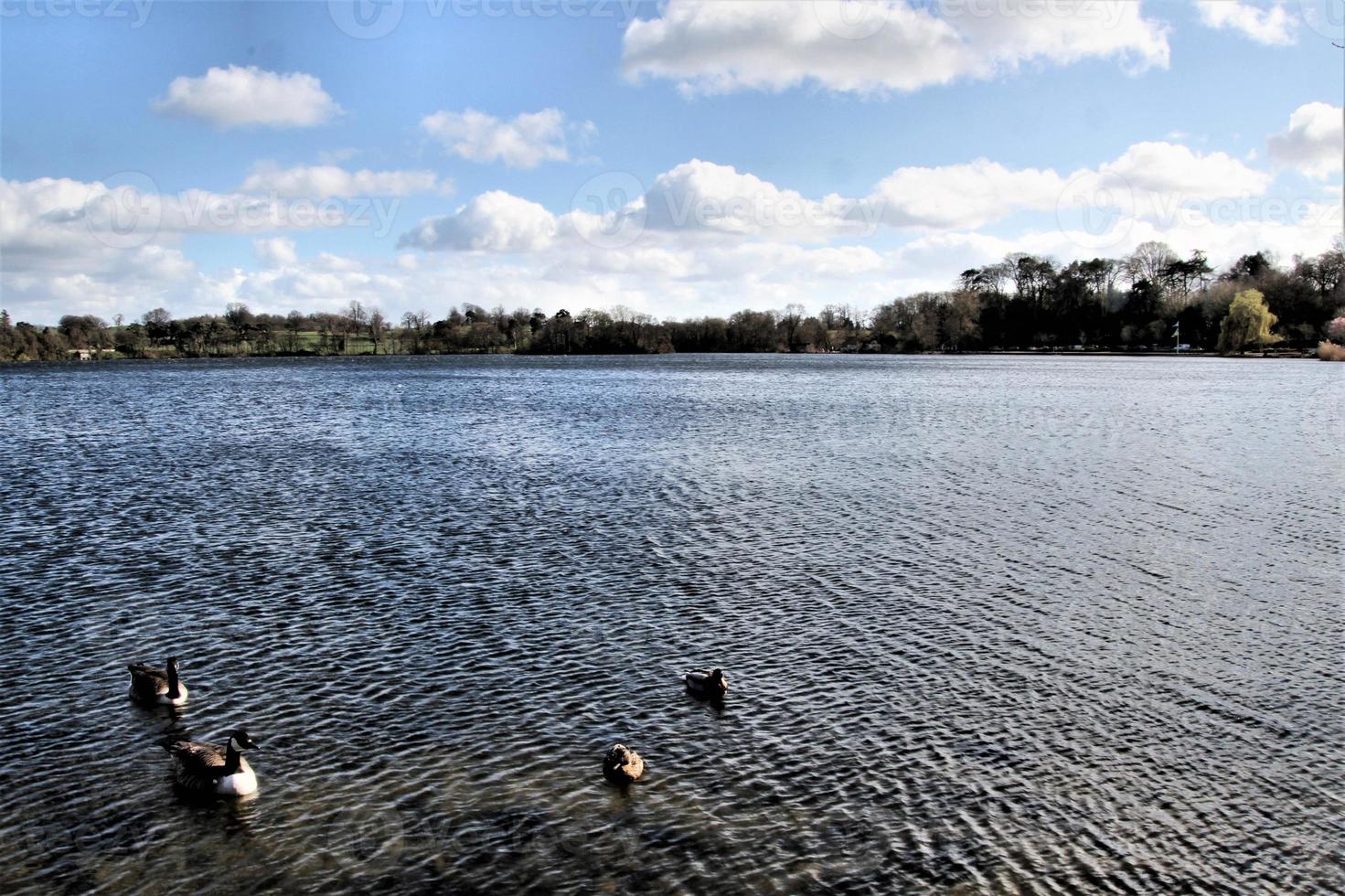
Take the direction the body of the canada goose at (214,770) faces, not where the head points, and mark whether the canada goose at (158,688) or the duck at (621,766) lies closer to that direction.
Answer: the duck

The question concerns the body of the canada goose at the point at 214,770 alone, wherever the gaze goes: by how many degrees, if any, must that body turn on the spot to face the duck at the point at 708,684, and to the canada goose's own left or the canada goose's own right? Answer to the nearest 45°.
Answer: approximately 45° to the canada goose's own left

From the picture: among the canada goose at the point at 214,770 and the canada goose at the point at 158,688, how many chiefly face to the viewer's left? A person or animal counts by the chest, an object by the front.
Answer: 0

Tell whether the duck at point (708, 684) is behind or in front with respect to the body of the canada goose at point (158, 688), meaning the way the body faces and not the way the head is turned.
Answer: in front

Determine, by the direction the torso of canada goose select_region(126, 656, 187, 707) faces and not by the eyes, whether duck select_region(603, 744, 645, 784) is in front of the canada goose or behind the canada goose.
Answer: in front

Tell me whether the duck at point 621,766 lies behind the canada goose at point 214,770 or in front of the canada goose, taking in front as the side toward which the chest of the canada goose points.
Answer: in front

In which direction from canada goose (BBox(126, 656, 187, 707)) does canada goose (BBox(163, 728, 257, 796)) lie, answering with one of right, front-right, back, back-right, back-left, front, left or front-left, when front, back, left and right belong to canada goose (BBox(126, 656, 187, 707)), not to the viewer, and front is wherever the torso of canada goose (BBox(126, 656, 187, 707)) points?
front-right

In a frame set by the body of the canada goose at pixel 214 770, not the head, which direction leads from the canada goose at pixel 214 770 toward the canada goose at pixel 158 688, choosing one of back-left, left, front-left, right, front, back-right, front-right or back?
back-left

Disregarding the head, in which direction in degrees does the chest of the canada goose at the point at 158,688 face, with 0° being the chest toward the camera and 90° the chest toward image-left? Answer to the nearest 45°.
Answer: approximately 315°

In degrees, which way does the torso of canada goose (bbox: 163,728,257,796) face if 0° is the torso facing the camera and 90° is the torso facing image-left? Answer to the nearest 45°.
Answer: approximately 315°

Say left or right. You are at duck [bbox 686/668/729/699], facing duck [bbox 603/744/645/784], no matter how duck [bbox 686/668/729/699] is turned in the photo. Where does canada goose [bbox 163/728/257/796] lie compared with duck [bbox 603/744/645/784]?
right
